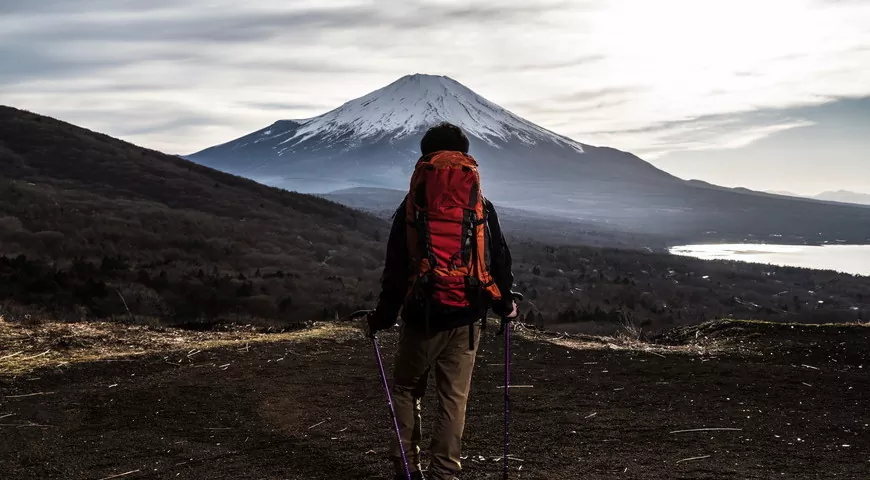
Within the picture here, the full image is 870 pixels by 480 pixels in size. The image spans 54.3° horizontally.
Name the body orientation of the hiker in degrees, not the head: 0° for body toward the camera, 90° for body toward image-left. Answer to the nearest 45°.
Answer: approximately 180°
